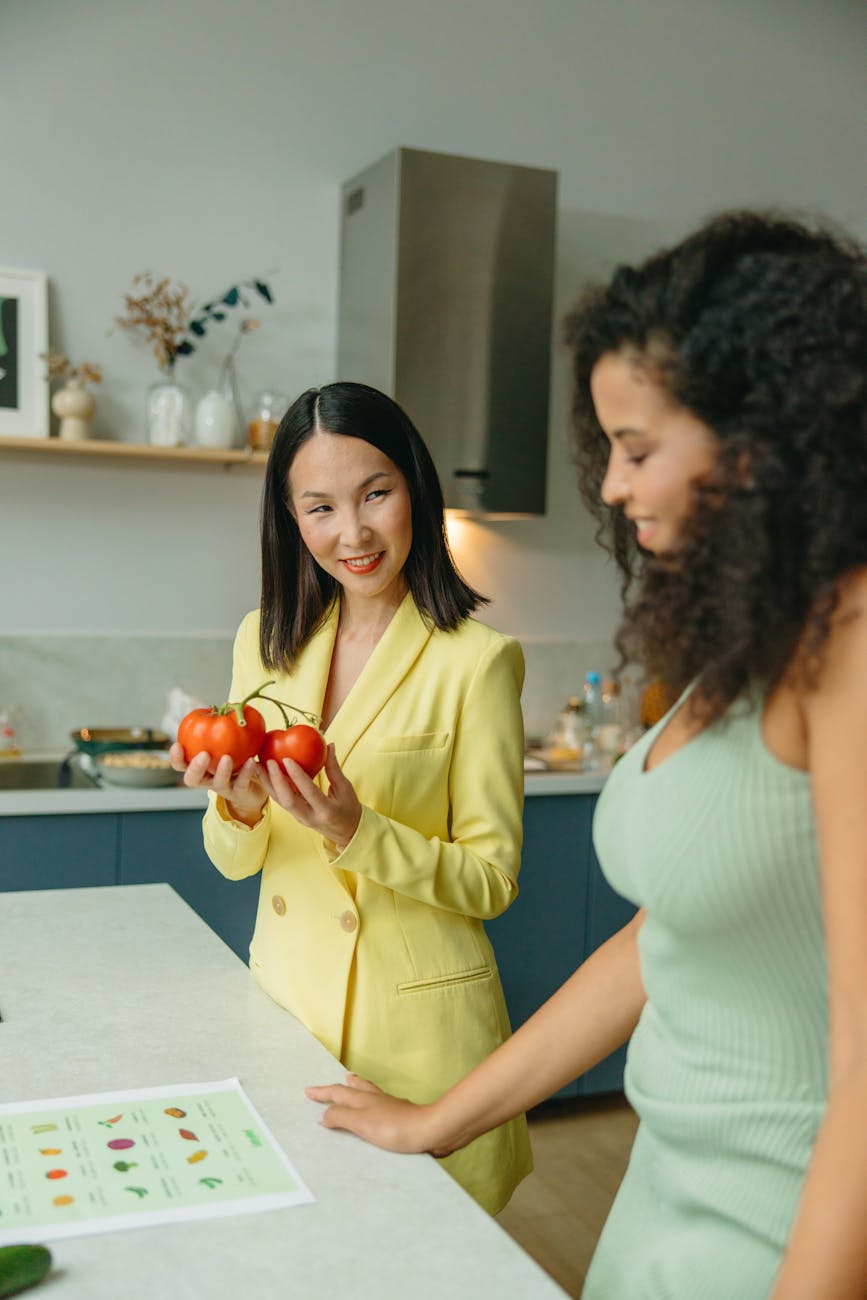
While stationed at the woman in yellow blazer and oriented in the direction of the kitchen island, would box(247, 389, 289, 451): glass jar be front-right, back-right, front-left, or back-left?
back-right

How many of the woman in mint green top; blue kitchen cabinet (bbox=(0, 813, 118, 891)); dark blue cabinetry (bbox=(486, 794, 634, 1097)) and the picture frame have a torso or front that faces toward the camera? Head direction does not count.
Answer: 3

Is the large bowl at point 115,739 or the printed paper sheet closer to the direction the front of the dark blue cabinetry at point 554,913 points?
the printed paper sheet

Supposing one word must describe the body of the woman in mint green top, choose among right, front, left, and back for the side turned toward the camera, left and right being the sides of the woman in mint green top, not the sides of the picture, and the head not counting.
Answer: left

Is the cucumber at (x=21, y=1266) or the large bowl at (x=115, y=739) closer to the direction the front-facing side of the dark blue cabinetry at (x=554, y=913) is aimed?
the cucumber

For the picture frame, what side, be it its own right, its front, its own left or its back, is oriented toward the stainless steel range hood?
left

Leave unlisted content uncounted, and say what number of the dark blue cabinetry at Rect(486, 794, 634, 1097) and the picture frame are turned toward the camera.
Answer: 2
